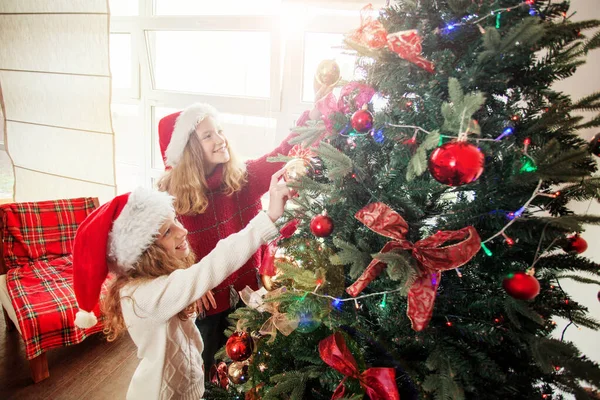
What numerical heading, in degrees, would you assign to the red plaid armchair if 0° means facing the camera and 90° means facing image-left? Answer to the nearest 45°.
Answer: approximately 315°

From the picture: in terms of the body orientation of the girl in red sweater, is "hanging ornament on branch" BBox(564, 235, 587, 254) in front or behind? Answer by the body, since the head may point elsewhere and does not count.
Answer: in front

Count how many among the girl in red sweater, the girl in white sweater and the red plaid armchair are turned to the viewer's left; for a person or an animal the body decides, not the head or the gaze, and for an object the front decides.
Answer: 0

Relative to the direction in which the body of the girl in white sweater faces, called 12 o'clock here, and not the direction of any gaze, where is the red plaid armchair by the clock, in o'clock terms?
The red plaid armchair is roughly at 8 o'clock from the girl in white sweater.

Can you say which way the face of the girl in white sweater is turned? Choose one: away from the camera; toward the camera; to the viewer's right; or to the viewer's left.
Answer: to the viewer's right

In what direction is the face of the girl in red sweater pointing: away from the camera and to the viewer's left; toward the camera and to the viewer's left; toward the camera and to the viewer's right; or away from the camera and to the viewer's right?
toward the camera and to the viewer's right

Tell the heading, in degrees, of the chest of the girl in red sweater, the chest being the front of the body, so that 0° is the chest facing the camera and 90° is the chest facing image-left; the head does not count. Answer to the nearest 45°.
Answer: approximately 315°

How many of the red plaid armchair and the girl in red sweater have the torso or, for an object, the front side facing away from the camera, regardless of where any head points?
0

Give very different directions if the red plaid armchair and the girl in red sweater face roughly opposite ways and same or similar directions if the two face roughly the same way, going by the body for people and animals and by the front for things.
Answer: same or similar directions

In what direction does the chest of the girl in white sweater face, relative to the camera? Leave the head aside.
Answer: to the viewer's right

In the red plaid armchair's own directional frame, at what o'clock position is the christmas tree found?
The christmas tree is roughly at 1 o'clock from the red plaid armchair.
